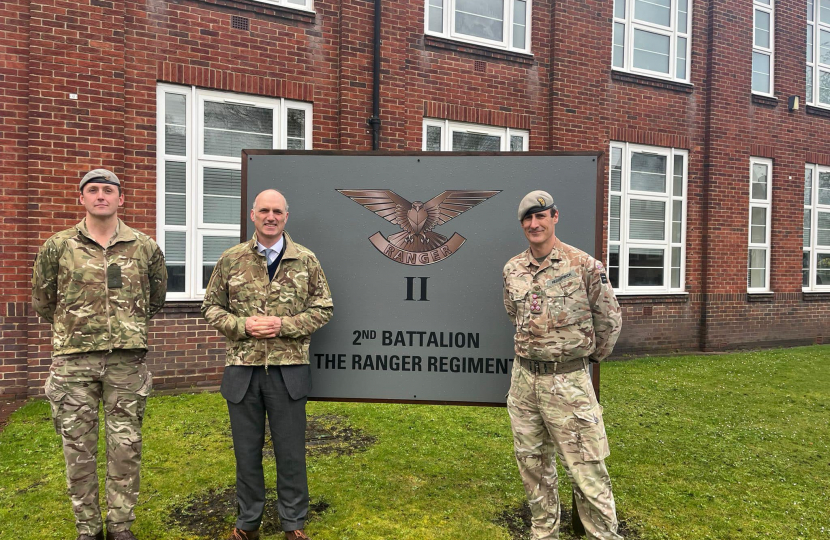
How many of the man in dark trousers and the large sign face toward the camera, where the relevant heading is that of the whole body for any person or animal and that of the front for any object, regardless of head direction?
2

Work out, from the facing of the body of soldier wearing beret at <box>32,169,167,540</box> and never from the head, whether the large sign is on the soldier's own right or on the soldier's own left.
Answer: on the soldier's own left

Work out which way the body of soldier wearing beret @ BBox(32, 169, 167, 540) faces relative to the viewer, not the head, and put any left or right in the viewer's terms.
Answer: facing the viewer

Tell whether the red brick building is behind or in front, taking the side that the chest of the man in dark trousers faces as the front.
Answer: behind

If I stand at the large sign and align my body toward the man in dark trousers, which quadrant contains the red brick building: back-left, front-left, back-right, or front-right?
back-right

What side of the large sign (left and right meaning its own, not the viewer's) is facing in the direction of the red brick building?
back

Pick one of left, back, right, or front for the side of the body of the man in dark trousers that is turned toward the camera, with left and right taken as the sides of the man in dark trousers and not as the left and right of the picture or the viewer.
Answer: front

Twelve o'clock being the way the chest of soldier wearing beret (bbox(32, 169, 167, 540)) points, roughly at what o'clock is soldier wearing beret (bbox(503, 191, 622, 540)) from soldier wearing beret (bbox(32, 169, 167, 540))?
soldier wearing beret (bbox(503, 191, 622, 540)) is roughly at 10 o'clock from soldier wearing beret (bbox(32, 169, 167, 540)).
